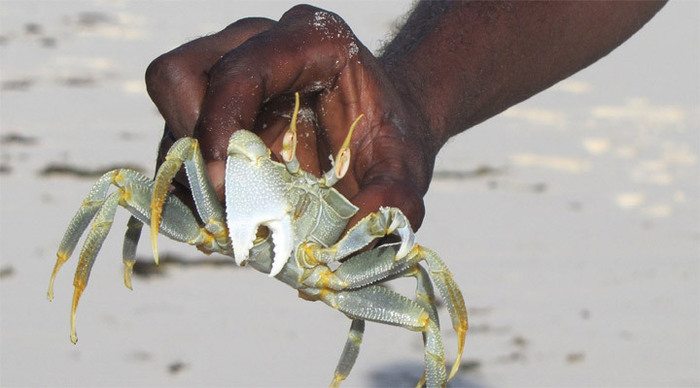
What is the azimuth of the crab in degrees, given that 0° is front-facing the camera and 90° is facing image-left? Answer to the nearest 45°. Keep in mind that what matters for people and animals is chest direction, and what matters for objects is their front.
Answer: approximately 0°
